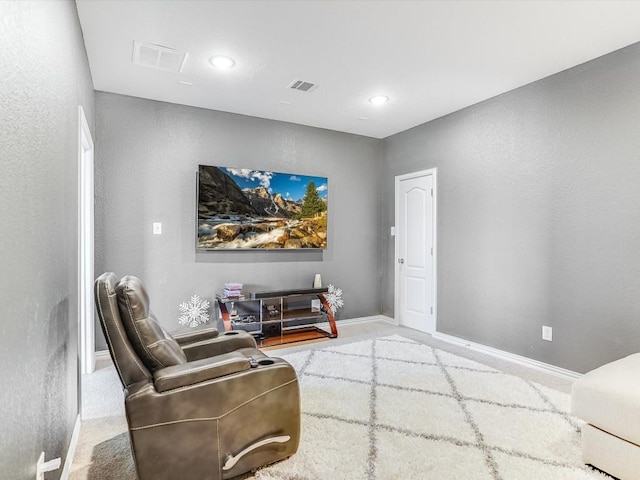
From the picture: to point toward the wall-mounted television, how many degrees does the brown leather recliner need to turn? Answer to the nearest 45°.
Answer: approximately 90° to its left

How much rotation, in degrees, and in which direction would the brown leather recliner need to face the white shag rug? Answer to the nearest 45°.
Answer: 0° — it already faces it

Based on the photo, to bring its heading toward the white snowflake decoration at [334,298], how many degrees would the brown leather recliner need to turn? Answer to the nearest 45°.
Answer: approximately 45° to its left

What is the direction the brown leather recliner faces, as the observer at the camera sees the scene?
facing to the right of the viewer

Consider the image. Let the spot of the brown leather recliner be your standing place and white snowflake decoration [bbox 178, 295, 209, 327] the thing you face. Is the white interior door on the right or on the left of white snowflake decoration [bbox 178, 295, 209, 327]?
right

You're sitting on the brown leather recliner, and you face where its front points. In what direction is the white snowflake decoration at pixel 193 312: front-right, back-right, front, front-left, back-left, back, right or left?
left

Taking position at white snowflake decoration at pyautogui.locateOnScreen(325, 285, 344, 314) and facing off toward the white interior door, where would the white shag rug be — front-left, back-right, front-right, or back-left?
front-right

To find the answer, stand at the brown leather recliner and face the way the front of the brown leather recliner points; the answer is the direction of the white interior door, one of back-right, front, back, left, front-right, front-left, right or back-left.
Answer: front-left

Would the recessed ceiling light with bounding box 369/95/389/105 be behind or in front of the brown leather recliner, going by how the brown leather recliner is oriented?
in front

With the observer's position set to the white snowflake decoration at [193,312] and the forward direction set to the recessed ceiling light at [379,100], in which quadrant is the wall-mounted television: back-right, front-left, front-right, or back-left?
front-left
